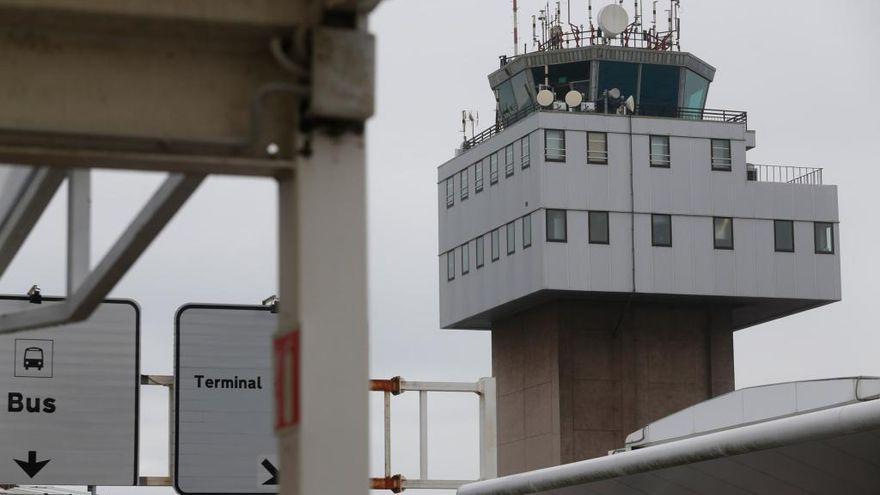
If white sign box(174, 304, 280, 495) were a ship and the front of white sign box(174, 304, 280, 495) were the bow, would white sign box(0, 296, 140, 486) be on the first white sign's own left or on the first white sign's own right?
on the first white sign's own right

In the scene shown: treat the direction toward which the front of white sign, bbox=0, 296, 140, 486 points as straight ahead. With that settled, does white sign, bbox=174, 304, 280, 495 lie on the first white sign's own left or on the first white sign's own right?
on the first white sign's own left

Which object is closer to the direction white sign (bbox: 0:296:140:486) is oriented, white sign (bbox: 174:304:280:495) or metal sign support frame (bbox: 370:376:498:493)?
the white sign

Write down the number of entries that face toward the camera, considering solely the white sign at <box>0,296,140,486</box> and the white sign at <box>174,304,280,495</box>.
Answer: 2

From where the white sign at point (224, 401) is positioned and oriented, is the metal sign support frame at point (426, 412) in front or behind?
behind

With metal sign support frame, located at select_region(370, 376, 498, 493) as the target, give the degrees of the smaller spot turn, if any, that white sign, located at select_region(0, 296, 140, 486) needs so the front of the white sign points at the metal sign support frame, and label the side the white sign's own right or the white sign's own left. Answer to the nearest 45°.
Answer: approximately 135° to the white sign's own left

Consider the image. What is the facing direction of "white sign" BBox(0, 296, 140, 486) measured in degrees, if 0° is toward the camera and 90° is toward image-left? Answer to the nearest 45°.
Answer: approximately 0°
